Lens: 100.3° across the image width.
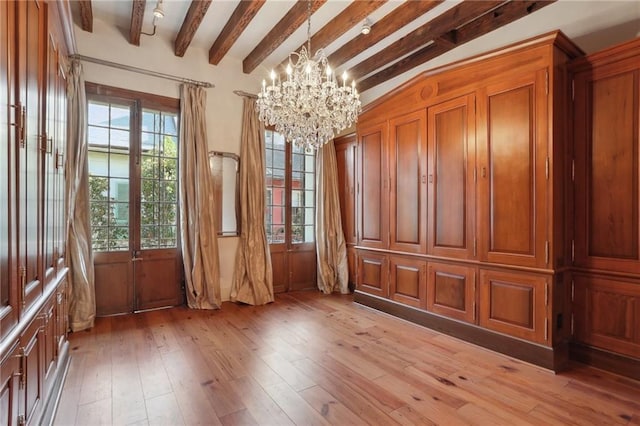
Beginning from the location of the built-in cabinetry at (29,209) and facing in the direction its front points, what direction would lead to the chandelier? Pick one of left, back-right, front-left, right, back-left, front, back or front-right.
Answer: front

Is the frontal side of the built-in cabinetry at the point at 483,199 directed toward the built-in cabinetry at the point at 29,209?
yes

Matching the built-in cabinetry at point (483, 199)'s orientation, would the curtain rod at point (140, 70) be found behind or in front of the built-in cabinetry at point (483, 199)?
in front

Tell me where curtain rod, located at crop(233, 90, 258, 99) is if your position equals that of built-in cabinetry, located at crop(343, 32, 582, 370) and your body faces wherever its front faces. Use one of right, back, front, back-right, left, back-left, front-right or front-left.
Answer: front-right

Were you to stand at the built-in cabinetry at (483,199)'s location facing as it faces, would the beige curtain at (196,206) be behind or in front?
in front

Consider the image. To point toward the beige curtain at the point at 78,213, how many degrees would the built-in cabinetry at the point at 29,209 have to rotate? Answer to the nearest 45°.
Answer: approximately 90° to its left

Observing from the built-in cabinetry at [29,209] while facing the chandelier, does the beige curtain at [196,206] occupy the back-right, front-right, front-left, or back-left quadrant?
front-left

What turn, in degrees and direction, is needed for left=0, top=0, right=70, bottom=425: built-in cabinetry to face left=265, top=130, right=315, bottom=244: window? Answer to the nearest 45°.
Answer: approximately 45° to its left

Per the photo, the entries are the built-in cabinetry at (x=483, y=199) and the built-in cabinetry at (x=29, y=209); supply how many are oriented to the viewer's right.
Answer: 1

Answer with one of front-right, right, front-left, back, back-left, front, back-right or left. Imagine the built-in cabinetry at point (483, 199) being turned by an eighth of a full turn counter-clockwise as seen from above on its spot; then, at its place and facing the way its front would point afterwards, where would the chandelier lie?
front-right

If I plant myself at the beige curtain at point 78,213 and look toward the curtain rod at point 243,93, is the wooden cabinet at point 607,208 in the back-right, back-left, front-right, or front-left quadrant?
front-right

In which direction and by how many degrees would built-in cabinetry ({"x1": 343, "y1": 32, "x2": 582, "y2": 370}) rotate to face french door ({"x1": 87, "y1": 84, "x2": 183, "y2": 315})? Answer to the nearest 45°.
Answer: approximately 45° to its right

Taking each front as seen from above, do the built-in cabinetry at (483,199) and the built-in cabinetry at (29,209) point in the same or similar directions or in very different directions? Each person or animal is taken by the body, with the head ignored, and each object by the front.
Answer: very different directions

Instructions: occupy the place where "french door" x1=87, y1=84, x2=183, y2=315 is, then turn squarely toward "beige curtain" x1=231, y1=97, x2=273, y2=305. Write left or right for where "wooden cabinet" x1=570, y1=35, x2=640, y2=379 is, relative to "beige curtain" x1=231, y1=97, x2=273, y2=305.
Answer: right

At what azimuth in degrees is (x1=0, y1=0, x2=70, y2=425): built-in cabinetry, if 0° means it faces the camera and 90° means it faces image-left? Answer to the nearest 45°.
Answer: approximately 270°
